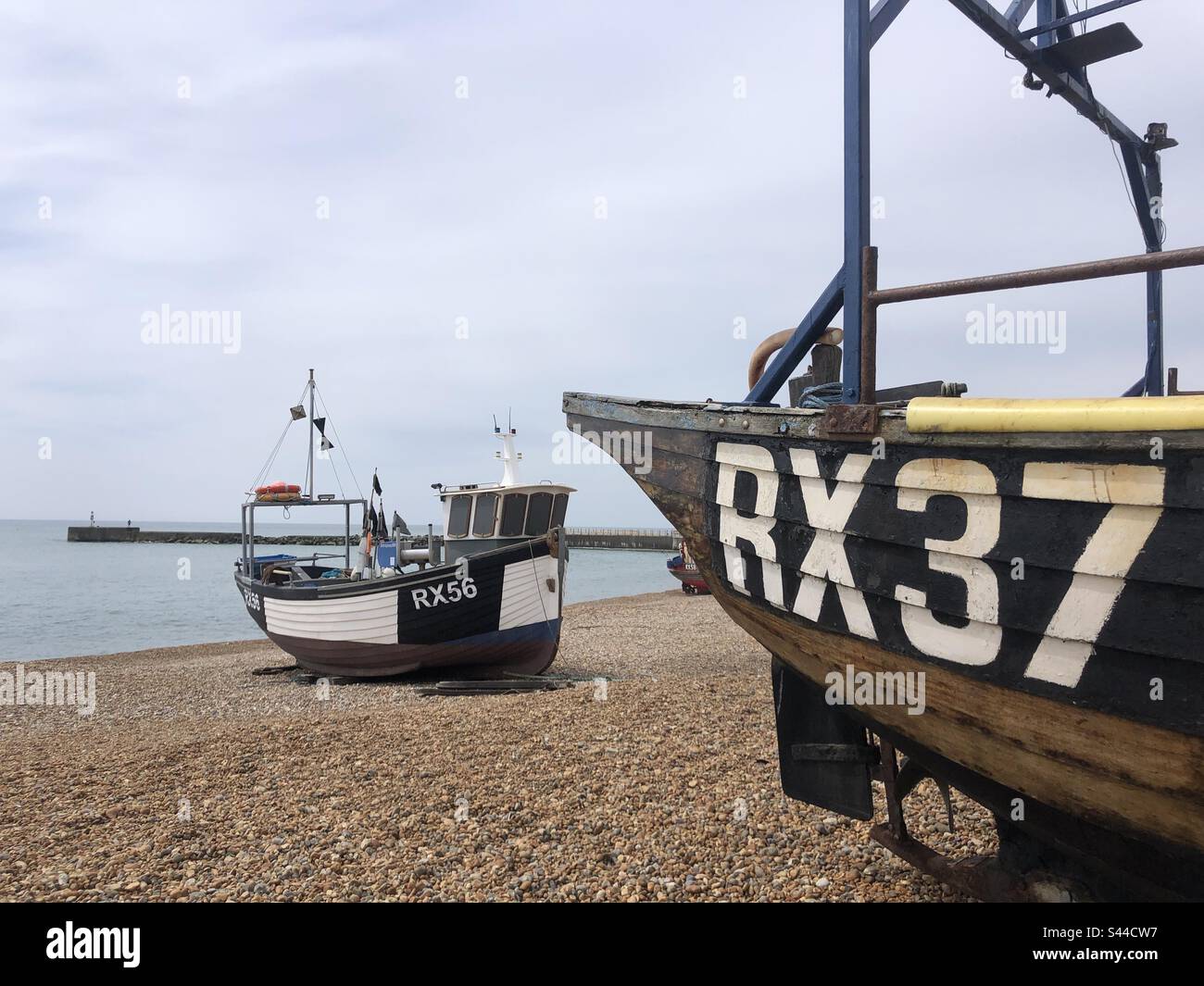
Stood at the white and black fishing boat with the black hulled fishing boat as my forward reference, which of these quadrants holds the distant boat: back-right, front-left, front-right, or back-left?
back-left

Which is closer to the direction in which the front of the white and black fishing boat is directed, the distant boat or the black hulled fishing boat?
the black hulled fishing boat

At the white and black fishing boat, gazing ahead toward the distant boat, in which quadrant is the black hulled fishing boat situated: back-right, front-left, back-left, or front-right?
back-right

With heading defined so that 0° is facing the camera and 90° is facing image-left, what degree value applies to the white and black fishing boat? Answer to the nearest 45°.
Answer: approximately 315°

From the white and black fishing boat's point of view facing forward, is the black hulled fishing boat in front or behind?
in front
